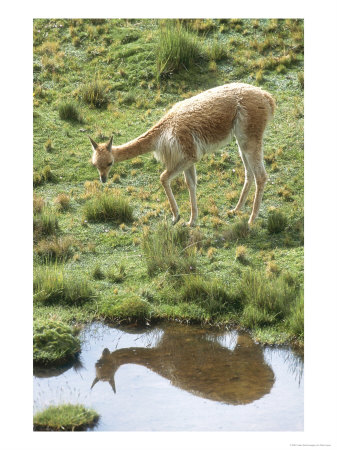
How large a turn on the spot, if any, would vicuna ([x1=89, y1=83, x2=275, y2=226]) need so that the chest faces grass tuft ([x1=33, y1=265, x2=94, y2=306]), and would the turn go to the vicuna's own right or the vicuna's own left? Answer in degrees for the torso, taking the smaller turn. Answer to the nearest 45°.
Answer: approximately 45° to the vicuna's own left

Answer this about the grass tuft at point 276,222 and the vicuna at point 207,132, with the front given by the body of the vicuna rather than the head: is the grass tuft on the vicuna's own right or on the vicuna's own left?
on the vicuna's own left

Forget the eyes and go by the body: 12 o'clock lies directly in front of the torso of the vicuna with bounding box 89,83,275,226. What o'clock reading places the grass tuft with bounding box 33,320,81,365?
The grass tuft is roughly at 10 o'clock from the vicuna.

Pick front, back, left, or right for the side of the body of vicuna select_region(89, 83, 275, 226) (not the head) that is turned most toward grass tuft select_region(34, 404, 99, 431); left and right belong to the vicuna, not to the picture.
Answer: left

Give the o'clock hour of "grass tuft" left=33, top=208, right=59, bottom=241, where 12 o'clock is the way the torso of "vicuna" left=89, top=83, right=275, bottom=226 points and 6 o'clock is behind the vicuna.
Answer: The grass tuft is roughly at 11 o'clock from the vicuna.

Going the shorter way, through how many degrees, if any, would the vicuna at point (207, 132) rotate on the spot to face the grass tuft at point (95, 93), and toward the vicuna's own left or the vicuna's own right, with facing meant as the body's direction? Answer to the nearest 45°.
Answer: approximately 45° to the vicuna's own right

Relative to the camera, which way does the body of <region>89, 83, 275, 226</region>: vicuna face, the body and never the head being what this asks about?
to the viewer's left

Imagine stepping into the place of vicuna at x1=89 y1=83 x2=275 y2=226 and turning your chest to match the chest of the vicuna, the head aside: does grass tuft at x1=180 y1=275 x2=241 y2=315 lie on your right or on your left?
on your left

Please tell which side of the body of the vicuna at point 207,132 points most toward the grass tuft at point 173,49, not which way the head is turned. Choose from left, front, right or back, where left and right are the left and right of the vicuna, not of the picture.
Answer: right

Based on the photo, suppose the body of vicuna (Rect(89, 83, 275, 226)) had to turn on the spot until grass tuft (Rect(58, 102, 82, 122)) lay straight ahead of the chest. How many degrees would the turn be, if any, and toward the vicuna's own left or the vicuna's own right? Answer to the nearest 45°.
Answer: approximately 45° to the vicuna's own right

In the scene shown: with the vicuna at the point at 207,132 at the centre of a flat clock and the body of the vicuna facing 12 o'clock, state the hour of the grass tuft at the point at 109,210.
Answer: The grass tuft is roughly at 11 o'clock from the vicuna.
